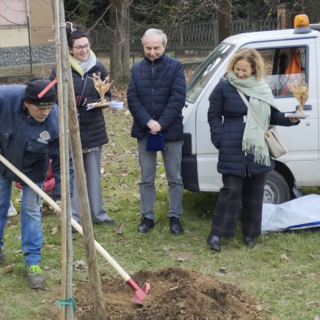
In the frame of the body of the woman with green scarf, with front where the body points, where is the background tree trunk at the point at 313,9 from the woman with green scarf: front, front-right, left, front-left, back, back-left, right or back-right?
back

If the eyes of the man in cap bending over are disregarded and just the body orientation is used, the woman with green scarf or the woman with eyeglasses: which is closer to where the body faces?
the woman with green scarf

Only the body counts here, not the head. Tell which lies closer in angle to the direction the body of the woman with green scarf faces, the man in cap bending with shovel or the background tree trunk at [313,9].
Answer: the man in cap bending with shovel

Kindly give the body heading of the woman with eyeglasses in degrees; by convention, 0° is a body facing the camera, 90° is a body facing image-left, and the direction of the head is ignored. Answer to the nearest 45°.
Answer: approximately 315°

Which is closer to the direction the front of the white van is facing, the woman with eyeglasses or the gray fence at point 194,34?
the woman with eyeglasses

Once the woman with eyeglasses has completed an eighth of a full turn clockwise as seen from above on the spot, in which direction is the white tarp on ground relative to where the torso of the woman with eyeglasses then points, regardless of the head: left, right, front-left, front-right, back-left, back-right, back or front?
left

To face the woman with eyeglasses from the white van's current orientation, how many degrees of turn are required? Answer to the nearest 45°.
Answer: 0° — it already faces them

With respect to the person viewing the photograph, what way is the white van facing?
facing to the left of the viewer

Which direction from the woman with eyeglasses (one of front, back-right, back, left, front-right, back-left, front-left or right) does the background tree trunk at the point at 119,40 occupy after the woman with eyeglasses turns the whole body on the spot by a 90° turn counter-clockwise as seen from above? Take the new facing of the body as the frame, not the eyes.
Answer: front-left

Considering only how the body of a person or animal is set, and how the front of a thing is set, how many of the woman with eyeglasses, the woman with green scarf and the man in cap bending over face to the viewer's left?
0

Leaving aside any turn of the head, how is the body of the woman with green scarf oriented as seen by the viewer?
toward the camera
